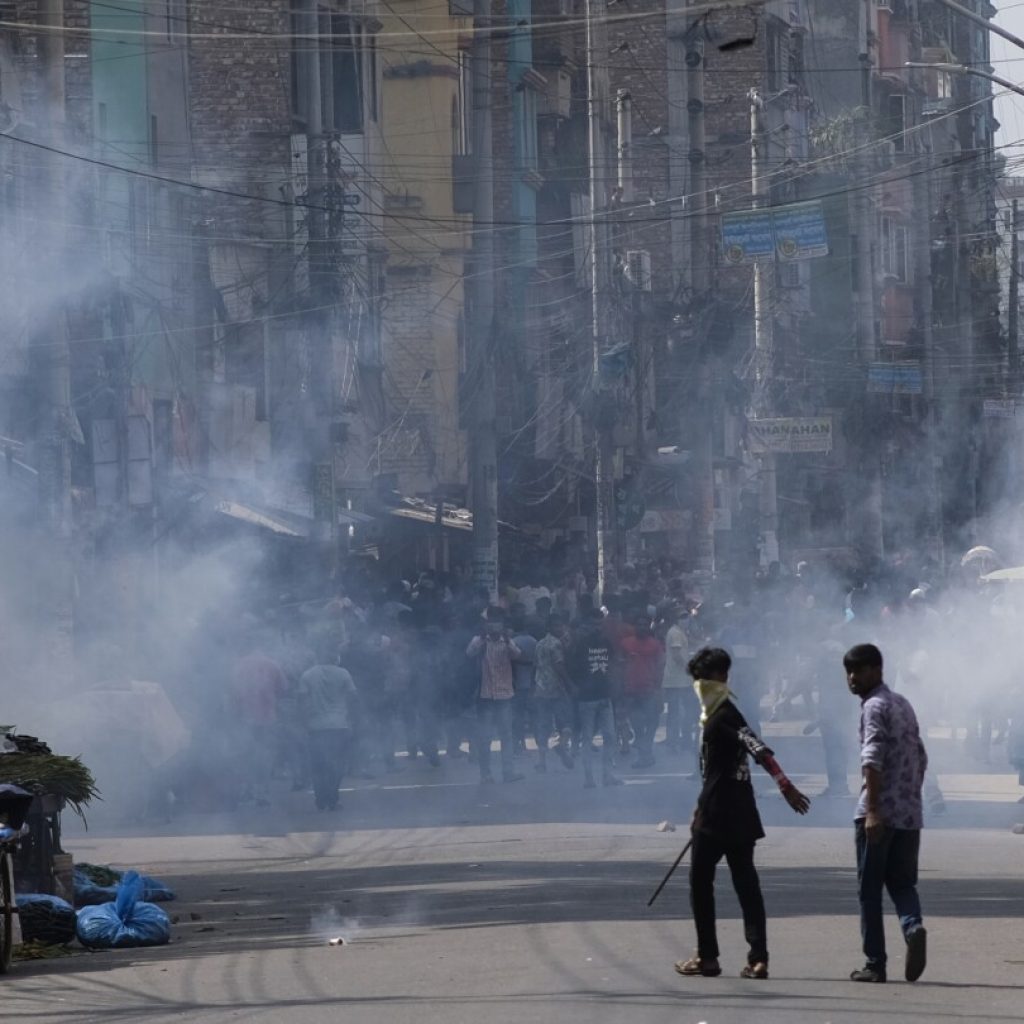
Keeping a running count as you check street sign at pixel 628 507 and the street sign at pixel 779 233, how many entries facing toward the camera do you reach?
2

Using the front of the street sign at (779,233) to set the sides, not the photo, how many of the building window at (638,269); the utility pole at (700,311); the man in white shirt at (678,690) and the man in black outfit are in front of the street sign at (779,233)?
2

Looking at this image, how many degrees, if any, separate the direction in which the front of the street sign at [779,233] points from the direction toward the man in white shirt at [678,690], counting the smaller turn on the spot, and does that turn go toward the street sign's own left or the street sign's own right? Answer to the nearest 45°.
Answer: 0° — it already faces them

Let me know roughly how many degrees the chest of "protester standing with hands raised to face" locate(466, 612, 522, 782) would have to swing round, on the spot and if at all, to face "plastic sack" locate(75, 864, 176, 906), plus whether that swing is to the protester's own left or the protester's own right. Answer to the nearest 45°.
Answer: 0° — they already face it

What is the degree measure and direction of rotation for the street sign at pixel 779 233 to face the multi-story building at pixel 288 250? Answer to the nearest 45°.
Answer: approximately 90° to its right

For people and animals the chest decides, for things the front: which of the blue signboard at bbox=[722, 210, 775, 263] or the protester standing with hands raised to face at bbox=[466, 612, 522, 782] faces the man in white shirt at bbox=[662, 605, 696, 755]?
the blue signboard

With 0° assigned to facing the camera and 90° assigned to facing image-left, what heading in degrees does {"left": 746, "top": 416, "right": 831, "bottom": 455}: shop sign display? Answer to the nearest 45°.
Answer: approximately 0°
